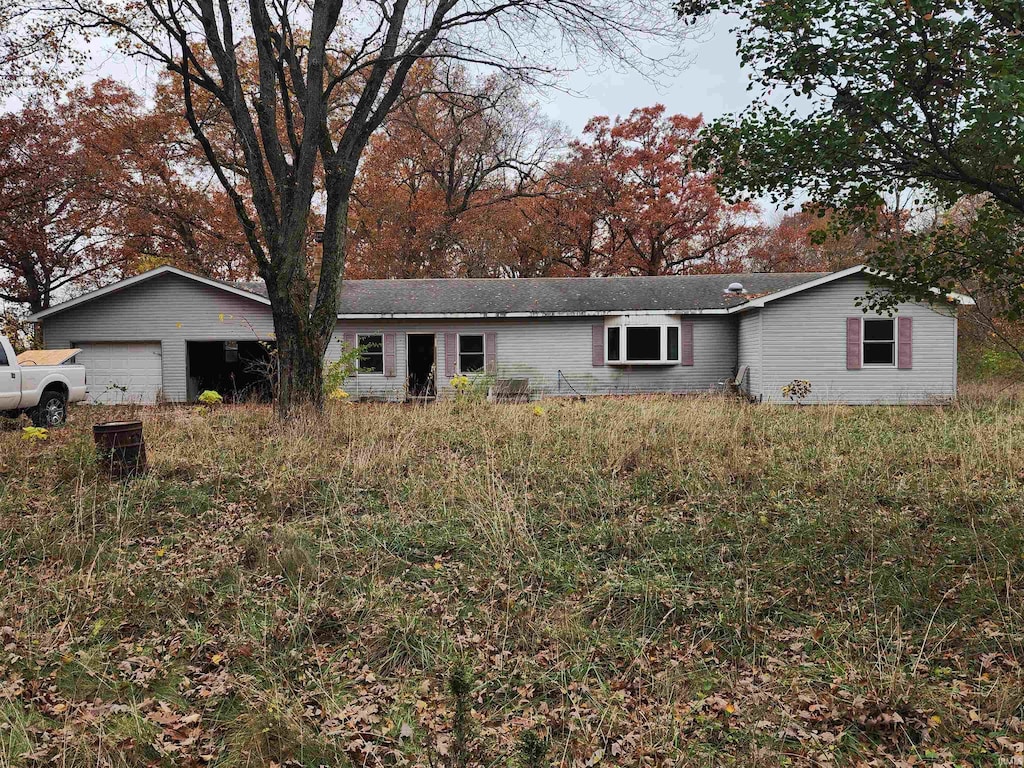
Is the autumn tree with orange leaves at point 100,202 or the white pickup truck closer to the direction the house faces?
the white pickup truck

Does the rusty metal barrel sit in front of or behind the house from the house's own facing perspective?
in front

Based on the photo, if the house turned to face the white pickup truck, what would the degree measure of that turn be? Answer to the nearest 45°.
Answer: approximately 45° to its right

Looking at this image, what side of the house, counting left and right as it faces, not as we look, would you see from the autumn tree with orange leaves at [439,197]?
back

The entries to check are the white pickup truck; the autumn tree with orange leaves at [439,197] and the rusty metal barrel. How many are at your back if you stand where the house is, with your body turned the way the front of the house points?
1

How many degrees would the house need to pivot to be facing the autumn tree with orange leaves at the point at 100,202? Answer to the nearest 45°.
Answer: approximately 135° to its right

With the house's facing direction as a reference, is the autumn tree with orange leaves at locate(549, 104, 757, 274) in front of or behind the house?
behind

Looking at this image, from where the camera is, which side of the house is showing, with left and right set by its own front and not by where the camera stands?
front

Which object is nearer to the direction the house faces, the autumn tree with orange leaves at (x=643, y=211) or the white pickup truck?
the white pickup truck
